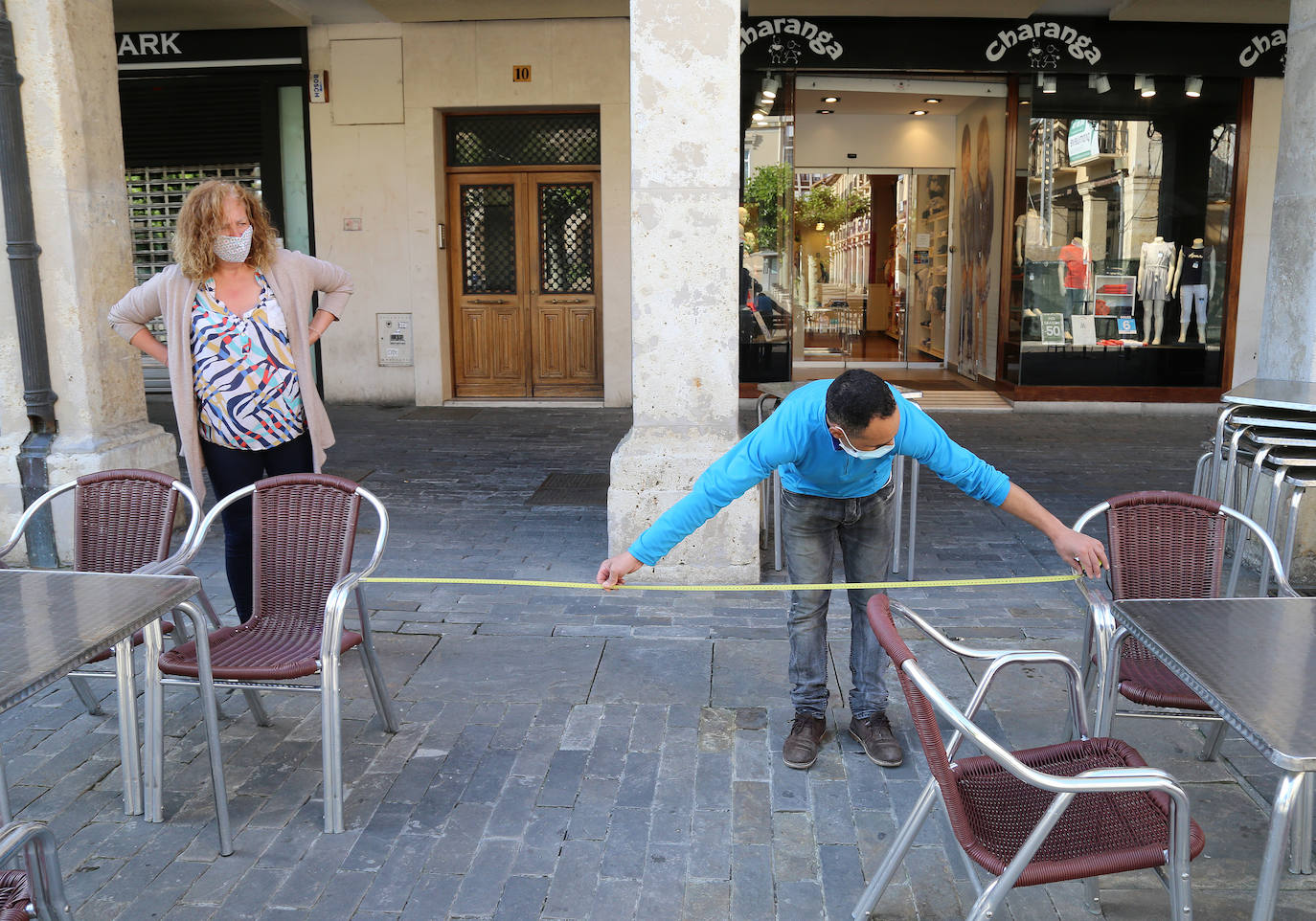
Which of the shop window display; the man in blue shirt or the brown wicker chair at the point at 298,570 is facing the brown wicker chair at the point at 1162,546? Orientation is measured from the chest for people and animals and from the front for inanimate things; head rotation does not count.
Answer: the shop window display

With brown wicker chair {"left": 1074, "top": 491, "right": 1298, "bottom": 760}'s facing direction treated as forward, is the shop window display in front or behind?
behind

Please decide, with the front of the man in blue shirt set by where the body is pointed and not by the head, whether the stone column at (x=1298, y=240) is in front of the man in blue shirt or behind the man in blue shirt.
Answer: behind

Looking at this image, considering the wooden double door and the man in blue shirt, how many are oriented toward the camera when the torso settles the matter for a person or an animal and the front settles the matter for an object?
2

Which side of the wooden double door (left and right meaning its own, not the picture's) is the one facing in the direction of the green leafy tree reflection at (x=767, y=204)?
left

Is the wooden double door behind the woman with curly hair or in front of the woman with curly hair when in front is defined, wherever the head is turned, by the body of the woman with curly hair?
behind

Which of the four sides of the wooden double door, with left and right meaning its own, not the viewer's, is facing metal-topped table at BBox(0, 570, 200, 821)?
front

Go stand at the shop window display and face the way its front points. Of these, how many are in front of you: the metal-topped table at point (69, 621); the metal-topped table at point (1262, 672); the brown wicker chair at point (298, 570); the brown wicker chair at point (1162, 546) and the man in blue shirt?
5

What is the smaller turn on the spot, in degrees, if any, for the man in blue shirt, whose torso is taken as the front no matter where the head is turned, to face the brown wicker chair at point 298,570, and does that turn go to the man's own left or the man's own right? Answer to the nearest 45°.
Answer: approximately 90° to the man's own right

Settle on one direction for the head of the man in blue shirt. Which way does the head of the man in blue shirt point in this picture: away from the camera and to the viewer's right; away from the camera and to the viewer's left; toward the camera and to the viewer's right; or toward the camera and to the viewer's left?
toward the camera and to the viewer's right

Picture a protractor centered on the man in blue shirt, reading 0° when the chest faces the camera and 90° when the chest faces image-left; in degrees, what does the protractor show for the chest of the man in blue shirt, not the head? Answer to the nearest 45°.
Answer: approximately 0°

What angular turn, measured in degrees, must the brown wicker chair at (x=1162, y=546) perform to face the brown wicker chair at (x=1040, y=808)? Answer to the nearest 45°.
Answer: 0° — it already faces it
